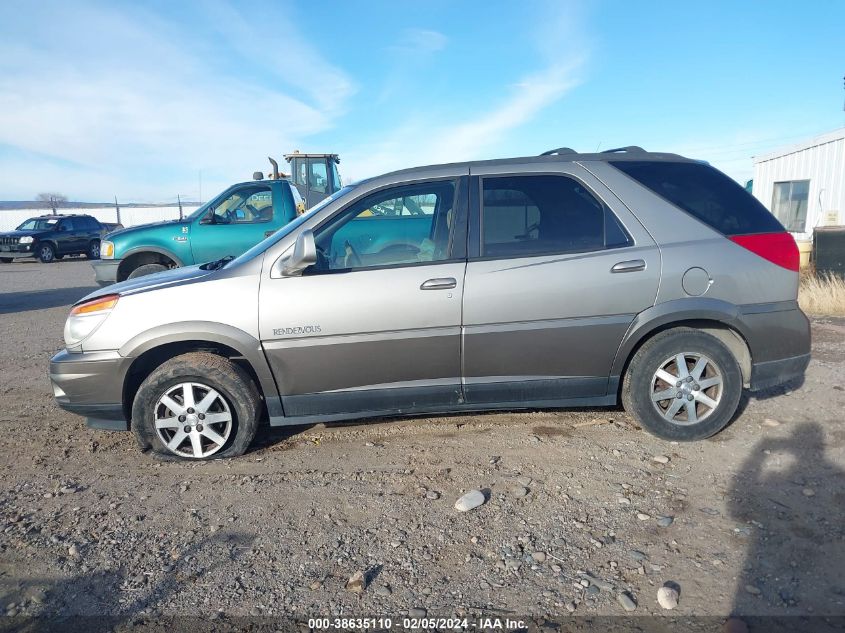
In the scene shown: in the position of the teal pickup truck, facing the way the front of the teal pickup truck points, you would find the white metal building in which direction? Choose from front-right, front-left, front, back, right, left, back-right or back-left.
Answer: back

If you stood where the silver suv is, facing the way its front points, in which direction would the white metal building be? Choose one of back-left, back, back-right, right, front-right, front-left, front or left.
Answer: back-right

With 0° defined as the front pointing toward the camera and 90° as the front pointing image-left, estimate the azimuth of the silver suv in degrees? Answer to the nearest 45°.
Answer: approximately 90°

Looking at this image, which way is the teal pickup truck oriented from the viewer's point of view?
to the viewer's left

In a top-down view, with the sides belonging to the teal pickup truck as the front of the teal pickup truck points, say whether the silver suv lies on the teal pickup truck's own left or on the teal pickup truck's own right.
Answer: on the teal pickup truck's own left

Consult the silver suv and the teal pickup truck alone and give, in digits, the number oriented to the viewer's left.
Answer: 2
